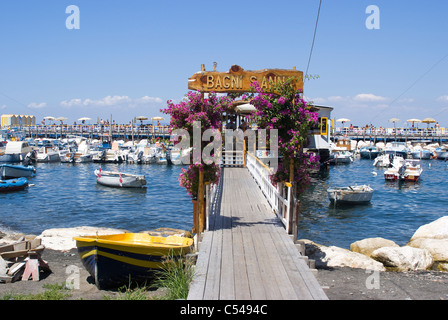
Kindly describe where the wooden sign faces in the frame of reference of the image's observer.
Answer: facing the viewer

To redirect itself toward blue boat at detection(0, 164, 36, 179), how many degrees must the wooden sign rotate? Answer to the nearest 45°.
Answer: approximately 135° to its right

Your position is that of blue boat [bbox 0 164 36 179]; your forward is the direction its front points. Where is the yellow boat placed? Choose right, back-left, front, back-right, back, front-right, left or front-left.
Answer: right

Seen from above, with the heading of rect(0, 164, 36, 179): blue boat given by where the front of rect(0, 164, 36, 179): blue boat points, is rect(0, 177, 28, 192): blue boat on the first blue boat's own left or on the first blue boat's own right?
on the first blue boat's own right

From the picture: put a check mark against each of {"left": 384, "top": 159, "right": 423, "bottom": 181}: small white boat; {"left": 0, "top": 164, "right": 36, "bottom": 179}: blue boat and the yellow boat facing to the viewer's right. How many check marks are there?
1

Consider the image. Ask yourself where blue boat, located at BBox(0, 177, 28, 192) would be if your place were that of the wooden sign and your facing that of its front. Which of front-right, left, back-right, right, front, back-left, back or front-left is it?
back-right

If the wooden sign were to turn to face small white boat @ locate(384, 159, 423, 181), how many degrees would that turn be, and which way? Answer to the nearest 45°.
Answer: approximately 135° to its left

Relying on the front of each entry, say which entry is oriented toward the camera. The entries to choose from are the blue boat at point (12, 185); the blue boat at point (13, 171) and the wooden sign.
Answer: the wooden sign

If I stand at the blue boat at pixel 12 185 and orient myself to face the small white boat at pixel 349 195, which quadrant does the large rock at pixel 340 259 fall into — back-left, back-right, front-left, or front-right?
front-right

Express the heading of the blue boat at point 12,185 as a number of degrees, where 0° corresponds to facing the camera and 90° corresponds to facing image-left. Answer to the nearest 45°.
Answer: approximately 270°

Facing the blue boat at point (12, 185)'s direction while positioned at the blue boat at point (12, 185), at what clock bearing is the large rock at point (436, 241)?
The large rock is roughly at 2 o'clock from the blue boat.
